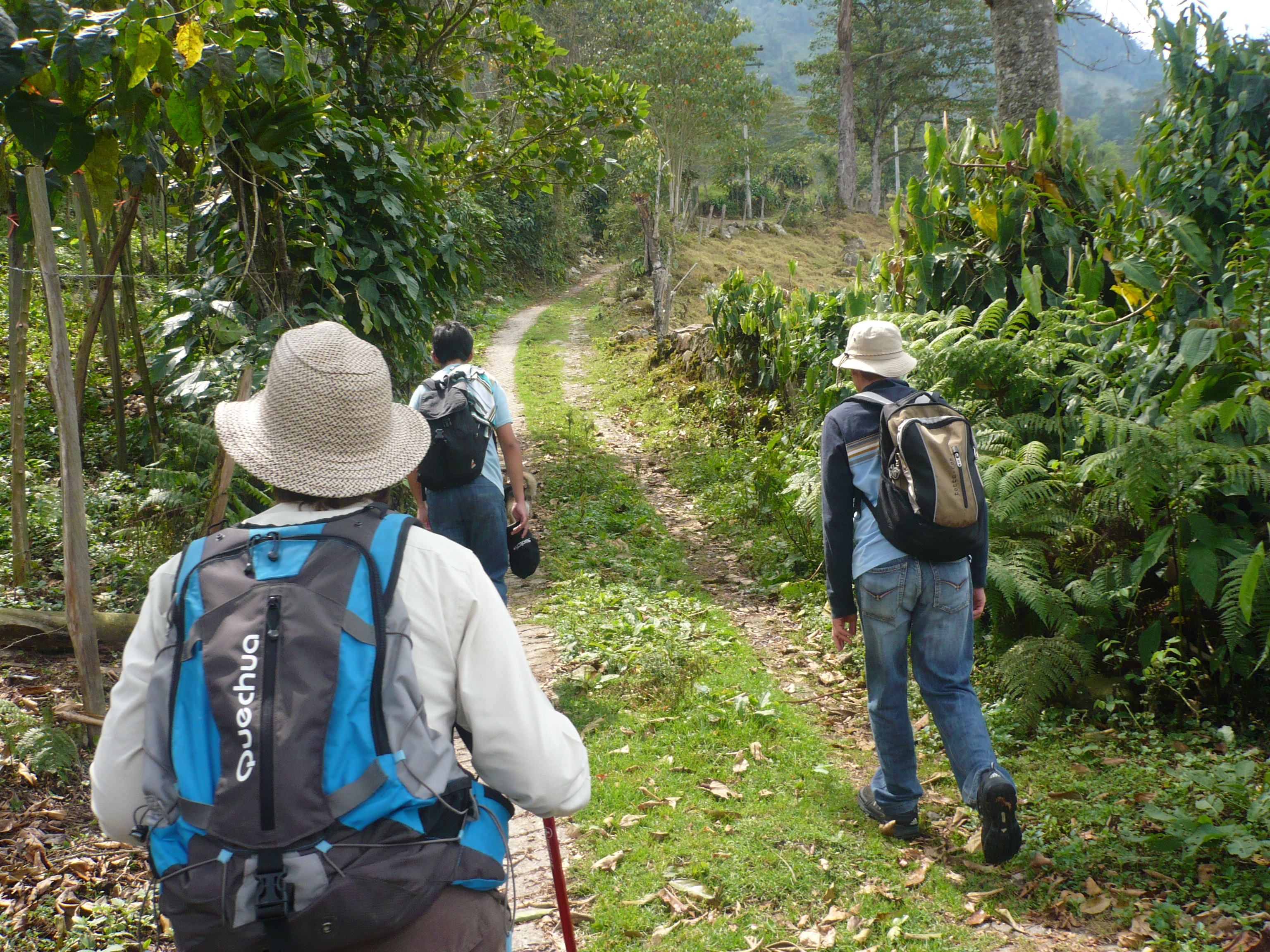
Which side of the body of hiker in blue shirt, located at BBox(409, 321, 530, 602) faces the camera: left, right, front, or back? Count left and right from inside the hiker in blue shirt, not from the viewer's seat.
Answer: back

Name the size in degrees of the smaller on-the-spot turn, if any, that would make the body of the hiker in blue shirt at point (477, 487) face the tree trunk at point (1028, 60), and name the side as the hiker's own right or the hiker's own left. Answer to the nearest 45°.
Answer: approximately 45° to the hiker's own right

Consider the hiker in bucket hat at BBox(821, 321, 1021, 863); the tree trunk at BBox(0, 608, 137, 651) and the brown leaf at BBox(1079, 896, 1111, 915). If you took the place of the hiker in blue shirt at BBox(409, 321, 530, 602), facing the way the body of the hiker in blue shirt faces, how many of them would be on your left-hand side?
1

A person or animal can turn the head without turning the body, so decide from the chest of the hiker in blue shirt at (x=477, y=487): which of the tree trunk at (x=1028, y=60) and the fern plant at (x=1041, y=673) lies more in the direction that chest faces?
the tree trunk

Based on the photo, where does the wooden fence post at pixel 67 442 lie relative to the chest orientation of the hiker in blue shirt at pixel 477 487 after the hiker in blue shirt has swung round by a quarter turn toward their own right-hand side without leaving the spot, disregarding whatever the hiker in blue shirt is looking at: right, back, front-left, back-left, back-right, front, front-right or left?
back-right

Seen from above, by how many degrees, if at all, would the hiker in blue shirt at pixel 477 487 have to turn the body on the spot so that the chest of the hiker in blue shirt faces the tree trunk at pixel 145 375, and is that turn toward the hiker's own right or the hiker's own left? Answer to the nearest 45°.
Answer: approximately 45° to the hiker's own left
